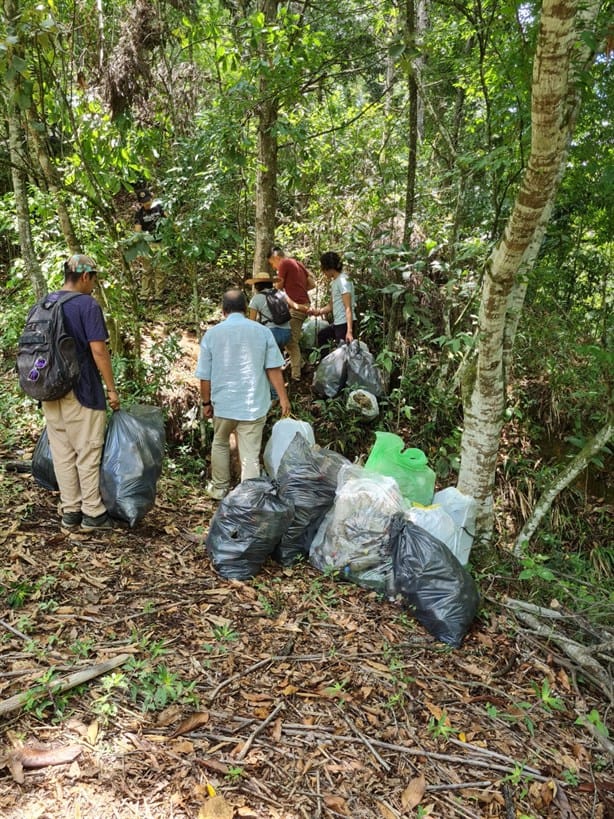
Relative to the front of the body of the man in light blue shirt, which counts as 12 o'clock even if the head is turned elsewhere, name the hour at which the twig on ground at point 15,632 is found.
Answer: The twig on ground is roughly at 7 o'clock from the man in light blue shirt.

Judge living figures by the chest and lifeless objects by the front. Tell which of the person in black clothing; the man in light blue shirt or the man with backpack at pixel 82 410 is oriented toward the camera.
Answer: the person in black clothing

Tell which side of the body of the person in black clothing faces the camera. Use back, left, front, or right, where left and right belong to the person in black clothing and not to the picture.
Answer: front

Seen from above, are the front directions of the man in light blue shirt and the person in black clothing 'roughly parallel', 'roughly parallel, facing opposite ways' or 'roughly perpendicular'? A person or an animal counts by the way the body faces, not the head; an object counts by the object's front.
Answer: roughly parallel, facing opposite ways

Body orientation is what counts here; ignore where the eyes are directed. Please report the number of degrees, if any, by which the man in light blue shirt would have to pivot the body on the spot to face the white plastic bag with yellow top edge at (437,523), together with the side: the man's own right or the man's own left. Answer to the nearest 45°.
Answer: approximately 135° to the man's own right

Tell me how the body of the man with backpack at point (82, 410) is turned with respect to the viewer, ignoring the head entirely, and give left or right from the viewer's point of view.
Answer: facing away from the viewer and to the right of the viewer

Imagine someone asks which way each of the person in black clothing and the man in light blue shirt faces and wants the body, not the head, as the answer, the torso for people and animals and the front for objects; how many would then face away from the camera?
1

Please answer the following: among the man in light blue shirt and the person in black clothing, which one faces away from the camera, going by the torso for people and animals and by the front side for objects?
the man in light blue shirt

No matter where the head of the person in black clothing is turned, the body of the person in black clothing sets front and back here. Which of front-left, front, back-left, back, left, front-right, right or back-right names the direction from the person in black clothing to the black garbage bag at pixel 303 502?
front

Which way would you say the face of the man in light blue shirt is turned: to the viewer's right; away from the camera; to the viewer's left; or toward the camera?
away from the camera

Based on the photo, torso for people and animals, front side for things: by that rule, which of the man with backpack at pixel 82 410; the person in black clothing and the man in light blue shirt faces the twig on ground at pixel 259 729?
the person in black clothing

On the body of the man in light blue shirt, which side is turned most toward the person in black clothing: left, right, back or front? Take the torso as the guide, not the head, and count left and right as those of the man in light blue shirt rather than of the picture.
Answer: front

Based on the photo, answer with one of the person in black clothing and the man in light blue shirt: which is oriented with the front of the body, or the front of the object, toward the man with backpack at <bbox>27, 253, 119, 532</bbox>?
the person in black clothing

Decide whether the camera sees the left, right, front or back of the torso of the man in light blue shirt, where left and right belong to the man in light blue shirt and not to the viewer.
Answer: back

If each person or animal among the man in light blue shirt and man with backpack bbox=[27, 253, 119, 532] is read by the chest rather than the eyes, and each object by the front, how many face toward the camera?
0

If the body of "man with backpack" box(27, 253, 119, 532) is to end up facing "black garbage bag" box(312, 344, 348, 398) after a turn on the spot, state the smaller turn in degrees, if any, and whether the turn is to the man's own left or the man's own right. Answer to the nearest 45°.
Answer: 0° — they already face it

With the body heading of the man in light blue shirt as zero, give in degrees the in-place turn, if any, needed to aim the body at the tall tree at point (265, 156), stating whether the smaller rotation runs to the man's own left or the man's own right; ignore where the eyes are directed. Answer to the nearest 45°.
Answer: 0° — they already face it

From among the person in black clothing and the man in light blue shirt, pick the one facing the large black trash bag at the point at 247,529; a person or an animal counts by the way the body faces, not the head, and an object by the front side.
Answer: the person in black clothing
